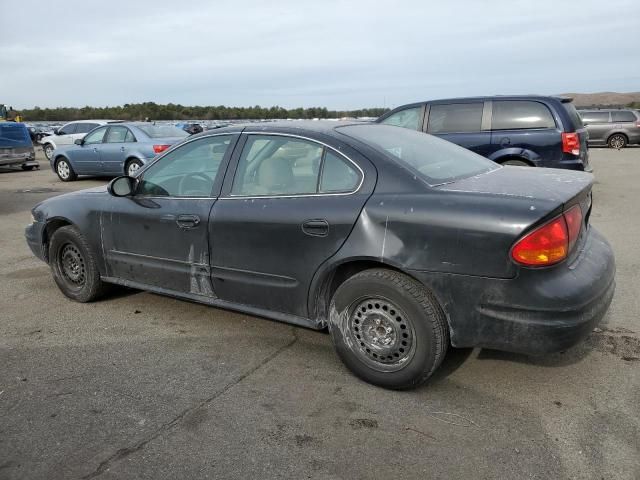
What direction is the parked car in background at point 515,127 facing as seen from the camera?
to the viewer's left

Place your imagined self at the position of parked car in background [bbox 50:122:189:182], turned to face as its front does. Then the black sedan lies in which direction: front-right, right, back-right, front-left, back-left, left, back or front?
back-left

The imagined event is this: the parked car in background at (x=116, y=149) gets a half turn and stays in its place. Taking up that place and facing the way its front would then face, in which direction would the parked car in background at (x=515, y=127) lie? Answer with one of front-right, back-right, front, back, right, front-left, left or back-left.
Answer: front

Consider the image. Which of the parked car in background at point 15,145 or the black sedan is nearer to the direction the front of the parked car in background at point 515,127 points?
the parked car in background

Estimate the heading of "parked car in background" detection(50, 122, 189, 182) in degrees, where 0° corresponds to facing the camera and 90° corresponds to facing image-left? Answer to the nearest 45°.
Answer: approximately 135°

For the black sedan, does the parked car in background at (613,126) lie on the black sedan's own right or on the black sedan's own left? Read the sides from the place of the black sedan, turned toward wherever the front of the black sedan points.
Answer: on the black sedan's own right

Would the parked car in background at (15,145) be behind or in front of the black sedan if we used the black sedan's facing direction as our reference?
in front

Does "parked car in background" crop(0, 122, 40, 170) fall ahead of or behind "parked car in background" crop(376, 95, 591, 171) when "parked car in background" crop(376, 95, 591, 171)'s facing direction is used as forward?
ahead

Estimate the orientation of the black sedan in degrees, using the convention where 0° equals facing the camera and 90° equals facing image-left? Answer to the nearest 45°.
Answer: approximately 135°

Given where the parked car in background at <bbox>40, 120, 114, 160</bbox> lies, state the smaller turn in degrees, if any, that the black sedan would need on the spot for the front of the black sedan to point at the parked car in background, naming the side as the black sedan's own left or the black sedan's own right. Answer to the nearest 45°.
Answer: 0° — it already faces it

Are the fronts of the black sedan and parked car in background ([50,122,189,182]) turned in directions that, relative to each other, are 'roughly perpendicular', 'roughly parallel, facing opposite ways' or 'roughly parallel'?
roughly parallel

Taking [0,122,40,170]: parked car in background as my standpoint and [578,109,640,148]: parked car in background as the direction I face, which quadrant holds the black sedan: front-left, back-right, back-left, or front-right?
front-right

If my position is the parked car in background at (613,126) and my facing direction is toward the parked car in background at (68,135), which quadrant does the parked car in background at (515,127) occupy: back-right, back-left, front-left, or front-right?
front-left
